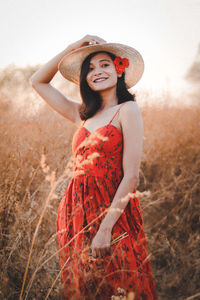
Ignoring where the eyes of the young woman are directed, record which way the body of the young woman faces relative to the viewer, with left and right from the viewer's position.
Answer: facing the viewer and to the left of the viewer
